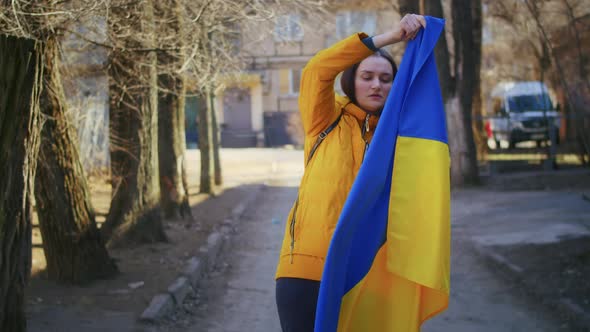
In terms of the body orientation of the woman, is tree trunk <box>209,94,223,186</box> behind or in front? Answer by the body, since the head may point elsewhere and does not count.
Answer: behind

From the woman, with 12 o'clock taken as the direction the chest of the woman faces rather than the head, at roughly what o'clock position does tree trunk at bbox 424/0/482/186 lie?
The tree trunk is roughly at 8 o'clock from the woman.

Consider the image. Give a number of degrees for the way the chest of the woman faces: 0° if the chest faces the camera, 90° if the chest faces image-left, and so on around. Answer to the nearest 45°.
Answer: approximately 315°

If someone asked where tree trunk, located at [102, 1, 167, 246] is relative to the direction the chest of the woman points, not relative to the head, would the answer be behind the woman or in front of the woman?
behind

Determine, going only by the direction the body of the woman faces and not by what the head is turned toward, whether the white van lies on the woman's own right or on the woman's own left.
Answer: on the woman's own left

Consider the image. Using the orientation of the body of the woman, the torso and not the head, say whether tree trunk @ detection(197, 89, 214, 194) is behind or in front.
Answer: behind
